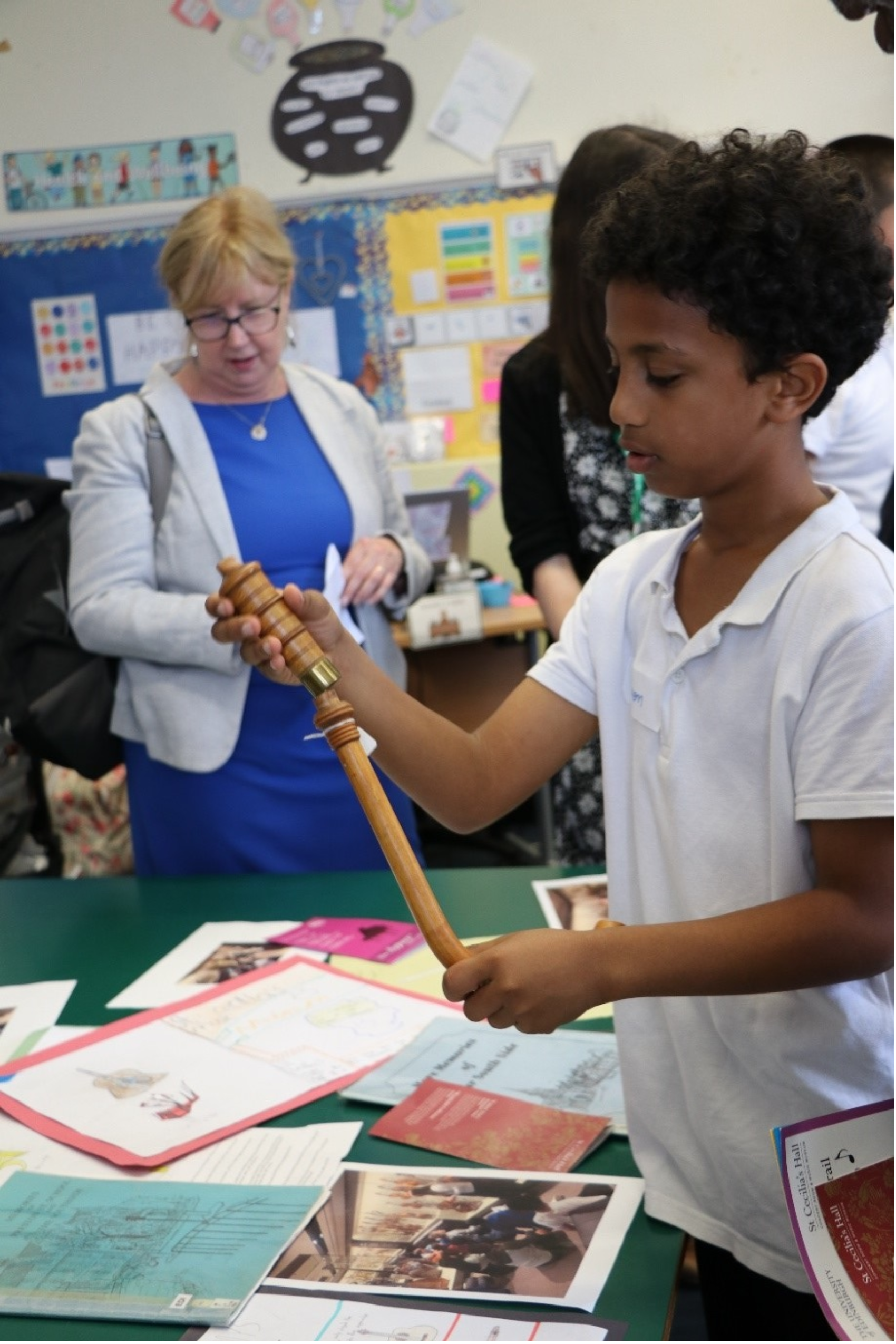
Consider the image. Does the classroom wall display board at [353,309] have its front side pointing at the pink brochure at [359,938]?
yes

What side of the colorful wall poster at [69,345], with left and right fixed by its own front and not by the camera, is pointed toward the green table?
front

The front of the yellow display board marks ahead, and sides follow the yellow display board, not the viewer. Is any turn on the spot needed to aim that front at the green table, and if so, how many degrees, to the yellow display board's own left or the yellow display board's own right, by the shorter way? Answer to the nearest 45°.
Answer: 0° — it already faces it

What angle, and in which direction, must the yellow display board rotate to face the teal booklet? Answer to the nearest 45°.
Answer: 0° — it already faces it

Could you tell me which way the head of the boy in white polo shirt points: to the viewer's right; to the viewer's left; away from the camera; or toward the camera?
to the viewer's left

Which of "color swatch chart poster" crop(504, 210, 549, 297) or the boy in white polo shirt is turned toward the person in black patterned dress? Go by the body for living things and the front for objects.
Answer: the color swatch chart poster

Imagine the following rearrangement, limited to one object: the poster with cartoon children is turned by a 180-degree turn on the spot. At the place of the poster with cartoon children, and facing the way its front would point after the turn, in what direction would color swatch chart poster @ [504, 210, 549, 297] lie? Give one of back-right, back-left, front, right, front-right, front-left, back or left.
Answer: right

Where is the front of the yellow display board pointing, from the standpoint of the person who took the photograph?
facing the viewer

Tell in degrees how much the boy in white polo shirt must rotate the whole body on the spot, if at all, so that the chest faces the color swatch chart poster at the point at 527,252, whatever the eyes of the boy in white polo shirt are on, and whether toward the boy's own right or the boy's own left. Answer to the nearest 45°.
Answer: approximately 135° to the boy's own right

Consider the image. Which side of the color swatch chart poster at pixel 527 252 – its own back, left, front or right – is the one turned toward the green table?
front
